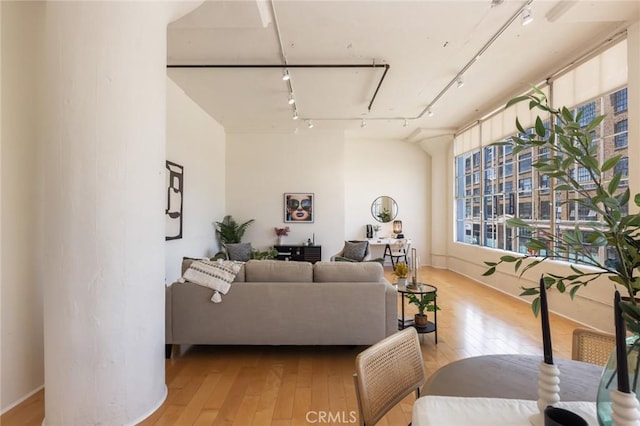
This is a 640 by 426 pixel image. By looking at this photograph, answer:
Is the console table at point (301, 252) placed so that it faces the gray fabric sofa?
yes

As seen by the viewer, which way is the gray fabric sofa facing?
away from the camera

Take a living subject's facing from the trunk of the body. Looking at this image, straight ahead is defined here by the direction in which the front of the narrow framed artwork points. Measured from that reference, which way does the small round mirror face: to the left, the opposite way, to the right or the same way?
to the right

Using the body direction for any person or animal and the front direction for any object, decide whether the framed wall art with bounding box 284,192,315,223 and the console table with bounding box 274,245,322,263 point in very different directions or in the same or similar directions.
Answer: same or similar directions

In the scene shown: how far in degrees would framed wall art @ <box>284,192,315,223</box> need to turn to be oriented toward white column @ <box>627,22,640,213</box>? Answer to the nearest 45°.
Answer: approximately 45° to its left

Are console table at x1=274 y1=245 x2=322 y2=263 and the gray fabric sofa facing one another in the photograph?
yes

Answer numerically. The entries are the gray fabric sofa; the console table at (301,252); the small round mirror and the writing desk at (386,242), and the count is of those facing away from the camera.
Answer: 1

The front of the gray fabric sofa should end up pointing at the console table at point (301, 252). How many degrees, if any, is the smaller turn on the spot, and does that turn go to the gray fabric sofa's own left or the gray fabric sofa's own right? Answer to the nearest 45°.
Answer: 0° — it already faces it

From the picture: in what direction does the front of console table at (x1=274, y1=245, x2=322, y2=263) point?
toward the camera

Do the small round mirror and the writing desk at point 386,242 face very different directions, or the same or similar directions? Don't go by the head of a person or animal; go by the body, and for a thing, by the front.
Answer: same or similar directions

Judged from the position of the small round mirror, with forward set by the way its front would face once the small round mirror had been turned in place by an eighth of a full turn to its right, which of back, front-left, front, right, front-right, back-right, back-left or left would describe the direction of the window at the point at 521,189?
left

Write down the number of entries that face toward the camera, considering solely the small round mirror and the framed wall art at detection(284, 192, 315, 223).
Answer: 2

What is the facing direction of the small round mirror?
toward the camera

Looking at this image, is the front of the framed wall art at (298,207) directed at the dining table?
yes

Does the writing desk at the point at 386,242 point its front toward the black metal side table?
yes

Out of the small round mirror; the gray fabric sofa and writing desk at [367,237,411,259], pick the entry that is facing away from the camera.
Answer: the gray fabric sofa

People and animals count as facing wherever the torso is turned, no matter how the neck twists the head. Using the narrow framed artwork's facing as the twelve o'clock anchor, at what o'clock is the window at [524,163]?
The window is roughly at 11 o'clock from the narrow framed artwork.

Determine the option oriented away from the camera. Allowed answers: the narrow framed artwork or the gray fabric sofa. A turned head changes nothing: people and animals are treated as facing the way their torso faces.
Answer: the gray fabric sofa

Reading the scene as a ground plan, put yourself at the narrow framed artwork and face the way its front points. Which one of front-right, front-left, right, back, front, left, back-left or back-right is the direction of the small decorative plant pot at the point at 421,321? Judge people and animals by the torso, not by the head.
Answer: front

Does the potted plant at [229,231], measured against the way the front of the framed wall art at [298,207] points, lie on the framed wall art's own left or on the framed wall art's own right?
on the framed wall art's own right

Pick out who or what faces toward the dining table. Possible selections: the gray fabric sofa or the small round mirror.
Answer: the small round mirror
